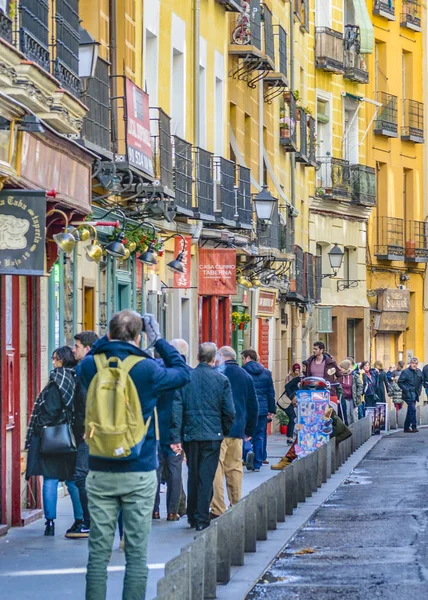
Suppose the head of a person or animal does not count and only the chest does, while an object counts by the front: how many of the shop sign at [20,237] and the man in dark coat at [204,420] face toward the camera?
1

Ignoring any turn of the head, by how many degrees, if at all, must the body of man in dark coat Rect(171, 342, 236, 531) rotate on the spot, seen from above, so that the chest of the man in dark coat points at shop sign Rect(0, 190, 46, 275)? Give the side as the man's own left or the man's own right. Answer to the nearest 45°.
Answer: approximately 135° to the man's own left

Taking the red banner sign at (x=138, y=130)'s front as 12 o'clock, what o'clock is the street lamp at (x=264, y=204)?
The street lamp is roughly at 8 o'clock from the red banner sign.

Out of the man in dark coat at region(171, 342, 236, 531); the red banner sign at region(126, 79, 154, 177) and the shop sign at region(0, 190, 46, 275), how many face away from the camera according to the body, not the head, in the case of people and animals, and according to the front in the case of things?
1

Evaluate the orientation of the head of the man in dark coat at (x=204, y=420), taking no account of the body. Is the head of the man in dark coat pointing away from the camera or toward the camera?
away from the camera

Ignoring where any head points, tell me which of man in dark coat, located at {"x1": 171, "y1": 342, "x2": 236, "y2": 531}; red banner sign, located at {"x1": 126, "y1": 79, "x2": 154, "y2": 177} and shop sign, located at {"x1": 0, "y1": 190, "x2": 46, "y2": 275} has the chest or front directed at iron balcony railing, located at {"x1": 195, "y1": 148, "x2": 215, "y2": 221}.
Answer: the man in dark coat

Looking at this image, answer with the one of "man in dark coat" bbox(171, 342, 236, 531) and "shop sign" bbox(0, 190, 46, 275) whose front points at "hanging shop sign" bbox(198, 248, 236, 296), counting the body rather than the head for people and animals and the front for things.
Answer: the man in dark coat

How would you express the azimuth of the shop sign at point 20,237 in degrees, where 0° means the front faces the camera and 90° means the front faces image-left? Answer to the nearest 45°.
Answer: approximately 0°

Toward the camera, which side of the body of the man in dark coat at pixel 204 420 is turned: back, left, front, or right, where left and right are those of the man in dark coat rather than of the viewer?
back

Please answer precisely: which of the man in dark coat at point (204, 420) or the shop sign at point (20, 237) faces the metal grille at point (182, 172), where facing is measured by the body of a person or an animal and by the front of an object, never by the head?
the man in dark coat

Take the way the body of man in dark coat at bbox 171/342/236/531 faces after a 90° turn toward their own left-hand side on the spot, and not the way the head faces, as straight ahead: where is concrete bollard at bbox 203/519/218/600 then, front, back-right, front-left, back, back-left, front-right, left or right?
left

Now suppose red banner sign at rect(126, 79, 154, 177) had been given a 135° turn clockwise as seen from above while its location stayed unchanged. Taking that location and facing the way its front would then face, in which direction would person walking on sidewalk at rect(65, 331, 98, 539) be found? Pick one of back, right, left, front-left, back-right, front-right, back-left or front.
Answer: left

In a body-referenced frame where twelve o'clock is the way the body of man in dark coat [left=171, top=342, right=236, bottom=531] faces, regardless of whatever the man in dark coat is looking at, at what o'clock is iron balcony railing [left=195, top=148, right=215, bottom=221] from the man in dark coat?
The iron balcony railing is roughly at 12 o'clock from the man in dark coat.
